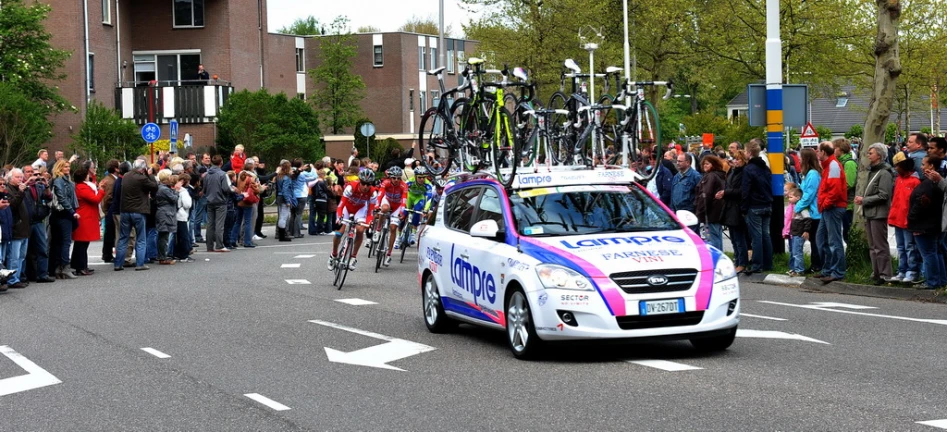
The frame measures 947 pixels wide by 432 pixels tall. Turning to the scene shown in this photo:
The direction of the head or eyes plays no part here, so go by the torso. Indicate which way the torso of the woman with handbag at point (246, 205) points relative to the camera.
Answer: to the viewer's right

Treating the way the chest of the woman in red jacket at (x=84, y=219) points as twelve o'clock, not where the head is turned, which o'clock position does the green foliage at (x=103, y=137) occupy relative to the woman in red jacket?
The green foliage is roughly at 9 o'clock from the woman in red jacket.

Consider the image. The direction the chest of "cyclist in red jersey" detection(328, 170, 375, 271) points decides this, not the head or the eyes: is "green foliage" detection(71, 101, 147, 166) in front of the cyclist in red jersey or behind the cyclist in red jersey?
behind

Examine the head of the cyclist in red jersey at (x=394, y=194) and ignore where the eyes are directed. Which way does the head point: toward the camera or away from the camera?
toward the camera

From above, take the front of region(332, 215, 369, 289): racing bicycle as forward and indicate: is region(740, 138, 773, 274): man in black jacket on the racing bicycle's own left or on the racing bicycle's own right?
on the racing bicycle's own left

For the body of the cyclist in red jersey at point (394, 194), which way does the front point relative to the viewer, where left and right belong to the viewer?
facing the viewer

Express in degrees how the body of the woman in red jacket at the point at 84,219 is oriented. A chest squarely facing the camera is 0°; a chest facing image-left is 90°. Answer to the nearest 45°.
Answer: approximately 270°

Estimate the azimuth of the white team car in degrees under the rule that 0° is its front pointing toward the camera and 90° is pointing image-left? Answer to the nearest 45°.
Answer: approximately 315°

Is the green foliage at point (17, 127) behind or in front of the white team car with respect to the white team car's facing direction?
behind

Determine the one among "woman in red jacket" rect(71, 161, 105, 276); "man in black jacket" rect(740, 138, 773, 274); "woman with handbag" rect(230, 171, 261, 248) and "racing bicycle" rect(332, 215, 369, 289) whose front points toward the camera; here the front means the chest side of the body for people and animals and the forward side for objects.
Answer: the racing bicycle

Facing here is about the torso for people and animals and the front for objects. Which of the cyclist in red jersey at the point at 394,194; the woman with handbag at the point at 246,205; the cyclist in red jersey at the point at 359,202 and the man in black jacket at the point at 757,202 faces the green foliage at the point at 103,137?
the man in black jacket

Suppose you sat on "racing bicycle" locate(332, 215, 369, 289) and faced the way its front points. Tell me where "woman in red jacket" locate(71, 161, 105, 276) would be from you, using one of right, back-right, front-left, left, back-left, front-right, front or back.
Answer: back-right

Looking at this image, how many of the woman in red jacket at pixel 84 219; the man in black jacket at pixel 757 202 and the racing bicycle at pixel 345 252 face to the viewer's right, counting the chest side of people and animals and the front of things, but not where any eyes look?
1

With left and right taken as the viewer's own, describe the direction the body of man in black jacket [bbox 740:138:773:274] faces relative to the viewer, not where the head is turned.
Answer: facing away from the viewer and to the left of the viewer

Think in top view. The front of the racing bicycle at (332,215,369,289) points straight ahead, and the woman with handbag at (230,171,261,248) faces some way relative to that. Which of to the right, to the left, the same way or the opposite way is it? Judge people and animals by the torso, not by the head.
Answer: to the left
